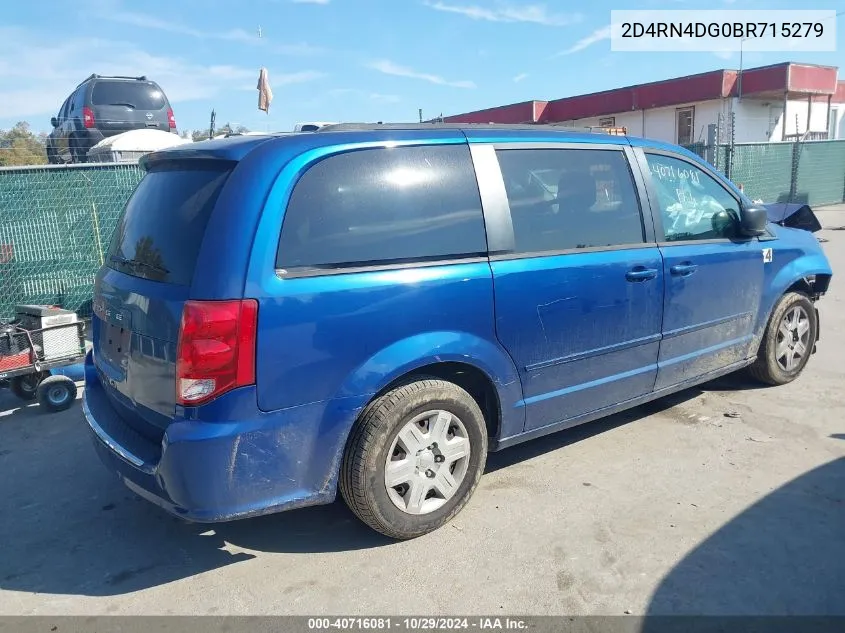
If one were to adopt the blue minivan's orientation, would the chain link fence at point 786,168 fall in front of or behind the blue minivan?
in front

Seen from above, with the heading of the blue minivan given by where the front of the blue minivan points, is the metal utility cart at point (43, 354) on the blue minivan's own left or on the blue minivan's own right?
on the blue minivan's own left

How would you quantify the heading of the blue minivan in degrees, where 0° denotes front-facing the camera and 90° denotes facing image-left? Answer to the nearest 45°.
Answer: approximately 225°

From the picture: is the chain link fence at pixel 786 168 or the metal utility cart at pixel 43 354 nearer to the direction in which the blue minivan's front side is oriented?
the chain link fence

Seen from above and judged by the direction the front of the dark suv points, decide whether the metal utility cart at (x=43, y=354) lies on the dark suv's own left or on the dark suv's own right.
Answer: on the dark suv's own left

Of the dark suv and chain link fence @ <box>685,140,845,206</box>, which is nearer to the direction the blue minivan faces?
the chain link fence

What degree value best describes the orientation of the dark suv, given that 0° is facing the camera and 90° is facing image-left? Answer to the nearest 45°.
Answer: approximately 135°

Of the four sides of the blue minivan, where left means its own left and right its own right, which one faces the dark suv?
left

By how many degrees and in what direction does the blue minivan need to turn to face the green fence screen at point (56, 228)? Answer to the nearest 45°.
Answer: approximately 90° to its left

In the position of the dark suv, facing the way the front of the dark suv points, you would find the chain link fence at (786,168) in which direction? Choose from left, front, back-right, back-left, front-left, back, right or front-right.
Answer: back-right

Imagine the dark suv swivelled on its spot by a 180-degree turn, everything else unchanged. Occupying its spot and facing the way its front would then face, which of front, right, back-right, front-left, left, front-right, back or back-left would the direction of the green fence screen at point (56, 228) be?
front-right

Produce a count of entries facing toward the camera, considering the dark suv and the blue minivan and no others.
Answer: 0
